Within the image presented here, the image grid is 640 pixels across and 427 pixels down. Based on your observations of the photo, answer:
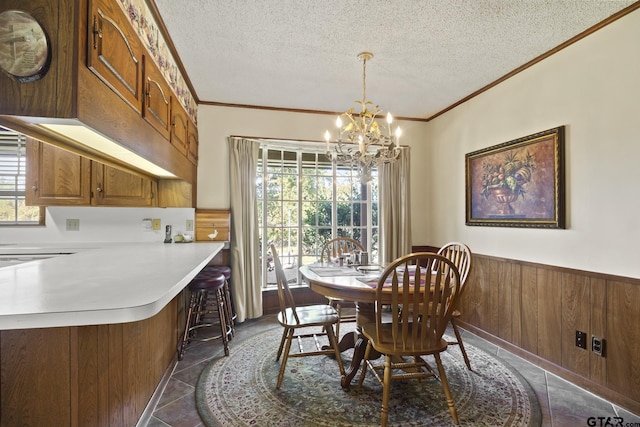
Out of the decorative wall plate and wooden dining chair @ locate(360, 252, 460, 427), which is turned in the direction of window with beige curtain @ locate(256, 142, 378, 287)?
the wooden dining chair

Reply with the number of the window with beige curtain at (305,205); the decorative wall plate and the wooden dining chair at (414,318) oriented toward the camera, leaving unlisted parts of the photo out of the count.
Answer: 2

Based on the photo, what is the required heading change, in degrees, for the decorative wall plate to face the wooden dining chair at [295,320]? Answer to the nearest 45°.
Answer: approximately 90° to its left

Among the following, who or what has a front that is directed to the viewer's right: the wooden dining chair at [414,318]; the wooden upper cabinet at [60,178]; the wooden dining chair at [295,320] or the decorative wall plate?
the wooden dining chair at [295,320]

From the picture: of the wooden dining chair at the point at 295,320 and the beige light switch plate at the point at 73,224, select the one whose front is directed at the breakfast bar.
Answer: the beige light switch plate

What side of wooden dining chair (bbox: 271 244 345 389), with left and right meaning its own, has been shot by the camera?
right

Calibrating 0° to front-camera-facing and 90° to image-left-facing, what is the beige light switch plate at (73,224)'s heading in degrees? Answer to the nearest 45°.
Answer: approximately 0°

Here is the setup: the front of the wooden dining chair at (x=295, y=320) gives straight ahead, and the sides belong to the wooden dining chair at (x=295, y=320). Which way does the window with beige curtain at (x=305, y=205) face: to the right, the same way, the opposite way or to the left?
to the right

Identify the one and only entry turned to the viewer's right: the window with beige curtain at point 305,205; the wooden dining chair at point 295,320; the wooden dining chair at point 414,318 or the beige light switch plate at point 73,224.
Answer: the wooden dining chair at point 295,320
